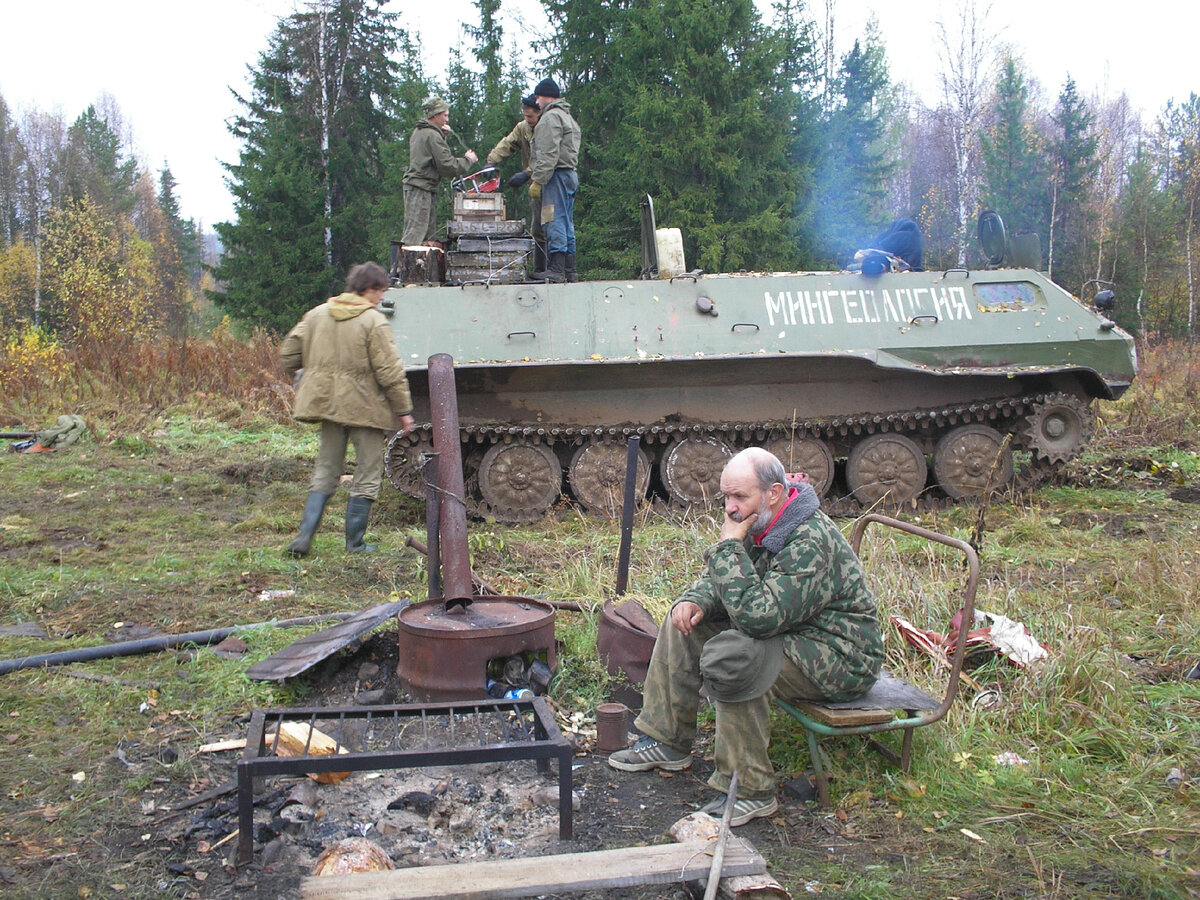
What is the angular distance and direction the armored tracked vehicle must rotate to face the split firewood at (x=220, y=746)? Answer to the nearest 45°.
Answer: approximately 90° to its right

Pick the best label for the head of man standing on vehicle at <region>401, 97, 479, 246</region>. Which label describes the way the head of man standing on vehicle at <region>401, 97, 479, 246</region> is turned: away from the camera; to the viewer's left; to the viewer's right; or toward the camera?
to the viewer's right

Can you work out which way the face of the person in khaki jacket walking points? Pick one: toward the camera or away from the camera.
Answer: away from the camera

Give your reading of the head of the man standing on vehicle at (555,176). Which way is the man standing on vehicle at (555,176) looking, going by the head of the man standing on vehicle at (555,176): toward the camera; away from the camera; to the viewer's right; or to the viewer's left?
to the viewer's left

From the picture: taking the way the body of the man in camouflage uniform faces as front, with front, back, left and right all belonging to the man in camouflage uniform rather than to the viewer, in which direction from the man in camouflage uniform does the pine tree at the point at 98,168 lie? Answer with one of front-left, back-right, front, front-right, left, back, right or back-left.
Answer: right

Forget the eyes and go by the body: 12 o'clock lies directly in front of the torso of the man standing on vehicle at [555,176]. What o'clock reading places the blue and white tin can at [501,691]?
The blue and white tin can is roughly at 9 o'clock from the man standing on vehicle.

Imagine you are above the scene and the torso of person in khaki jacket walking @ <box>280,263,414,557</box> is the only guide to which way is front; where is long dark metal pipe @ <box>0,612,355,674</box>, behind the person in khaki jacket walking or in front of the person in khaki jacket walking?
behind

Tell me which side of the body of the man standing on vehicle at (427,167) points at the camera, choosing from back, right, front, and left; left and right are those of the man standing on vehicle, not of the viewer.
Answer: right

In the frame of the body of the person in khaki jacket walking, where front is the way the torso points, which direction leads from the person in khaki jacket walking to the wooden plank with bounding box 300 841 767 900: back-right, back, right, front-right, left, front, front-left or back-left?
back-right

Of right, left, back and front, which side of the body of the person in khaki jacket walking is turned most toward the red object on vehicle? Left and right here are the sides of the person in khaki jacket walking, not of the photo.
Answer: front

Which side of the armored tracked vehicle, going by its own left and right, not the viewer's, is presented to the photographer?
right

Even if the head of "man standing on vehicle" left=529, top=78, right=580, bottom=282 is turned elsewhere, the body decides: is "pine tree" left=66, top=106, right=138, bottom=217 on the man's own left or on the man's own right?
on the man's own right

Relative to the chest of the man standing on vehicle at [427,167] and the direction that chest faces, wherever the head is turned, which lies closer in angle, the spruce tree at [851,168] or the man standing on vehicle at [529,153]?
the man standing on vehicle

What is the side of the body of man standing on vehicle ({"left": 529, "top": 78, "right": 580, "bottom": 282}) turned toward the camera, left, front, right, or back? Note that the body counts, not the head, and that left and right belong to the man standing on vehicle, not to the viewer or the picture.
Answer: left

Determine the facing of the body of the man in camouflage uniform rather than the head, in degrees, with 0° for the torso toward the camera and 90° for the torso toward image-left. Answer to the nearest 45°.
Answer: approximately 45°

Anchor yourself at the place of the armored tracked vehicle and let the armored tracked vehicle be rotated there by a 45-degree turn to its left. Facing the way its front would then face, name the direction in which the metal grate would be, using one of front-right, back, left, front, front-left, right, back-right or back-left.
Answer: back-right

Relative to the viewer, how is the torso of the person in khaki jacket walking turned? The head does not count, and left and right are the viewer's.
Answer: facing away from the viewer and to the right of the viewer

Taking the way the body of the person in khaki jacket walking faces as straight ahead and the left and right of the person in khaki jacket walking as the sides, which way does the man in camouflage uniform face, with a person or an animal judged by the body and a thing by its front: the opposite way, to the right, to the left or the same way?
the opposite way
